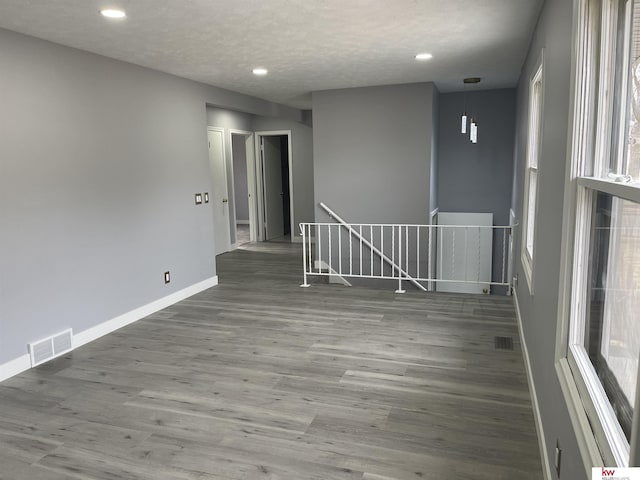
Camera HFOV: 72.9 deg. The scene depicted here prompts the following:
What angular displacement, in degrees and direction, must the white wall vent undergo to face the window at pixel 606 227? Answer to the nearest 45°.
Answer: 0° — it already faces it

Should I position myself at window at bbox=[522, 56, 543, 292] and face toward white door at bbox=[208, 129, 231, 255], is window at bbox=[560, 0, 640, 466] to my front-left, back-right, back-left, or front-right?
back-left

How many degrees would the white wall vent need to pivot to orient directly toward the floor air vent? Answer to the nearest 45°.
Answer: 0° — it already faces it

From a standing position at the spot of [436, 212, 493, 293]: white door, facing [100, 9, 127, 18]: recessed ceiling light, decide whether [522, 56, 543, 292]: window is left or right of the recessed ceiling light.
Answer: left

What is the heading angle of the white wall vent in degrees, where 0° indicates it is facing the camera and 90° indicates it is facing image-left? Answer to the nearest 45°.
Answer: approximately 315°

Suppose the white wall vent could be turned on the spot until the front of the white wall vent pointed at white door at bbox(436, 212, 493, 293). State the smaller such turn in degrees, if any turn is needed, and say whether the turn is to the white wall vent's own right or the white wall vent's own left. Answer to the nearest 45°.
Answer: approximately 45° to the white wall vent's own left
